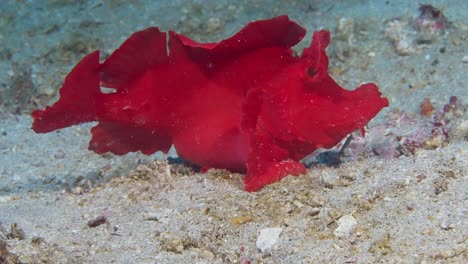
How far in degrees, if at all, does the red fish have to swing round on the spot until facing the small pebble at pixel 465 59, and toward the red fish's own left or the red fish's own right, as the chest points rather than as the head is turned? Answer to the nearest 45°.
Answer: approximately 45° to the red fish's own left

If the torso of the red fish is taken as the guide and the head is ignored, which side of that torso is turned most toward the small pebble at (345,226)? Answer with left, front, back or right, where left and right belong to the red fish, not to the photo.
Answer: right

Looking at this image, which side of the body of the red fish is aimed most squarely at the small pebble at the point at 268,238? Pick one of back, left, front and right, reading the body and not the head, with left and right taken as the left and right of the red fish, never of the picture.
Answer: right

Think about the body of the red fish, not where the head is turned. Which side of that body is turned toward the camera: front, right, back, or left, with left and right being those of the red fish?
right
